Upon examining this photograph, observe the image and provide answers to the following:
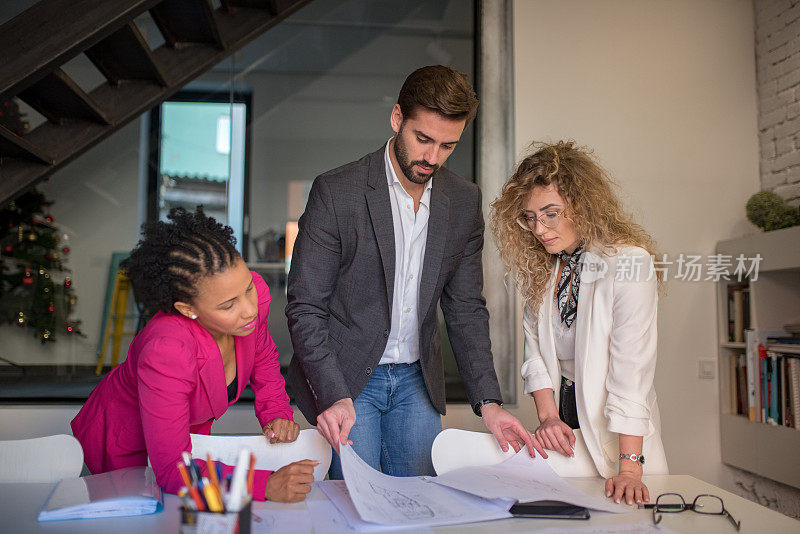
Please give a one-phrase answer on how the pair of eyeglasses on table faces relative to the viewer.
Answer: facing away from the viewer

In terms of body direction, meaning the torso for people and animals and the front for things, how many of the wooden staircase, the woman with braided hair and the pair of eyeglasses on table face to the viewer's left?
1

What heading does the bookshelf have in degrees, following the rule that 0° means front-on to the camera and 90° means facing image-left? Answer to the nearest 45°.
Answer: approximately 45°

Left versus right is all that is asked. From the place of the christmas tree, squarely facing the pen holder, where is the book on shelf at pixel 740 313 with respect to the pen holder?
left

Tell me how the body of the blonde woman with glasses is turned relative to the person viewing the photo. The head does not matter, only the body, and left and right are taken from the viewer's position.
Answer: facing the viewer and to the left of the viewer

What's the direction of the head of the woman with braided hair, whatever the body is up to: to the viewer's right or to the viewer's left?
to the viewer's right

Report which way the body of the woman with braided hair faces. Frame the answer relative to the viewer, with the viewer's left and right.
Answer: facing the viewer and to the right of the viewer

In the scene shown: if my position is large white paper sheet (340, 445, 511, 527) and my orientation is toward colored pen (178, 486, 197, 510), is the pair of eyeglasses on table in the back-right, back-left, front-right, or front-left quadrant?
back-left

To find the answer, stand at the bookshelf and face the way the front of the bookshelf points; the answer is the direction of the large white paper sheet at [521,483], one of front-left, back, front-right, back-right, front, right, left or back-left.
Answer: front-left

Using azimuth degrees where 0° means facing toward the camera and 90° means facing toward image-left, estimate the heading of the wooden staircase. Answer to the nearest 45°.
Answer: approximately 90°

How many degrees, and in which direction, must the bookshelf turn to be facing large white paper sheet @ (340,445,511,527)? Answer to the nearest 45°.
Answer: approximately 45° to its left
